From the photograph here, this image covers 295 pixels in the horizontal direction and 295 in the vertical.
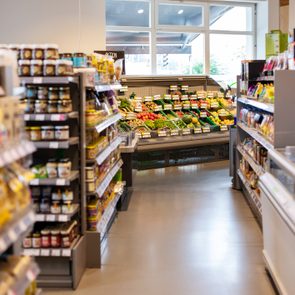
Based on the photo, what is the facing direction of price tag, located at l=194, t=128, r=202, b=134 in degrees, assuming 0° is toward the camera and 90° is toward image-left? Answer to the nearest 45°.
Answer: approximately 0°

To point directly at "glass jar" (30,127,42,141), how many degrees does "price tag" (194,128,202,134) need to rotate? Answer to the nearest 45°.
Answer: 0° — it already faces it

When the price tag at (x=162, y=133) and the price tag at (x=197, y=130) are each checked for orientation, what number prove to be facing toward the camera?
2
